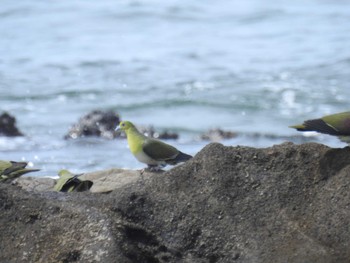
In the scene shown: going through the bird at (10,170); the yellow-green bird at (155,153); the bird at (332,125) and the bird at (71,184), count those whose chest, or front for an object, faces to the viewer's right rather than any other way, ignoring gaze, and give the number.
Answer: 1

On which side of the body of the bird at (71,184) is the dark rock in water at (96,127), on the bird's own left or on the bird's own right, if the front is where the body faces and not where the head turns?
on the bird's own right

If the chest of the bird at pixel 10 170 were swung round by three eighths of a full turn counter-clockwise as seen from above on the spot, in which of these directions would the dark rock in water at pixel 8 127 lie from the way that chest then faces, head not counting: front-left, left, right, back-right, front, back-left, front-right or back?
back-left

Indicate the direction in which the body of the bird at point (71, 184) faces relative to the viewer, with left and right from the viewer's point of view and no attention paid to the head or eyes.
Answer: facing to the left of the viewer

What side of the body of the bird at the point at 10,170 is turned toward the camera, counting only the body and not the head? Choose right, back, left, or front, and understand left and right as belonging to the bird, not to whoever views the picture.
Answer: left

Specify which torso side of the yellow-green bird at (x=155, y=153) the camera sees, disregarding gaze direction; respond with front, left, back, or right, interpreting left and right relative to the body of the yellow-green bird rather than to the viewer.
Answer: left
